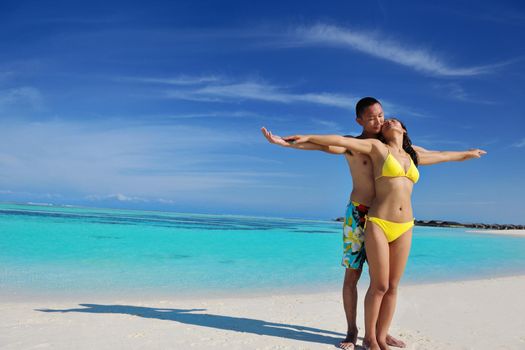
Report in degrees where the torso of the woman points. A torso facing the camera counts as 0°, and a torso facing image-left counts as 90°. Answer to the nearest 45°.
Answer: approximately 315°
